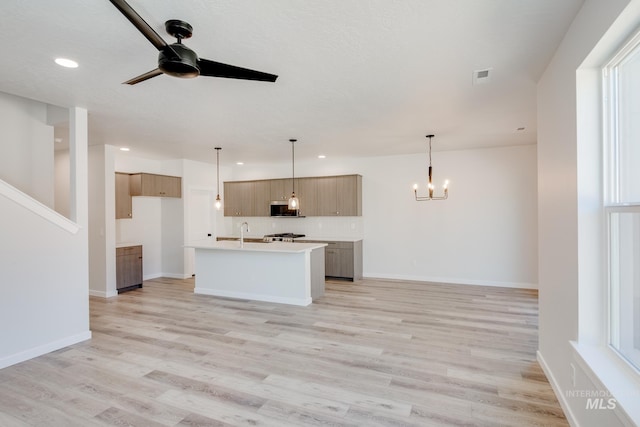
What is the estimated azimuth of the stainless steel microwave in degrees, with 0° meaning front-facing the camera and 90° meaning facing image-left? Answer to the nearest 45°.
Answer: approximately 0°

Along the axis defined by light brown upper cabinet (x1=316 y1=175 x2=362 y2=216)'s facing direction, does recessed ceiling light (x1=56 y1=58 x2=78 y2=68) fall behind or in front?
in front

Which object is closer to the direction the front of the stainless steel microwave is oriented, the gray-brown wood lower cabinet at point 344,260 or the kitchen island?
the kitchen island

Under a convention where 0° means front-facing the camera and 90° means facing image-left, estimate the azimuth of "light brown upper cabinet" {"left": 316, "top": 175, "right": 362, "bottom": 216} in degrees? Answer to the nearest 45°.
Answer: approximately 0°

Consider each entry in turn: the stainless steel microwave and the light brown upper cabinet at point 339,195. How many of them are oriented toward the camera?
2

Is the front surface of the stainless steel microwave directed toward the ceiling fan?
yes

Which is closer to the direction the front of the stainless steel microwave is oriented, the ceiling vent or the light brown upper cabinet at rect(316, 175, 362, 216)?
the ceiling vent

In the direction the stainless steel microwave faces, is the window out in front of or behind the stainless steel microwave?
in front

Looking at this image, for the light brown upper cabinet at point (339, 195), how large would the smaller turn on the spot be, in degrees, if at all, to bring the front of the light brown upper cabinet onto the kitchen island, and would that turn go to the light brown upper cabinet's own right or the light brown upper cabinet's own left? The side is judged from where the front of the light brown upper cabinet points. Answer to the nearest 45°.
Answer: approximately 45° to the light brown upper cabinet's own right

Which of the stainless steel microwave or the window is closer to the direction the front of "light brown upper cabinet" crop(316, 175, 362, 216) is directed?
the window
